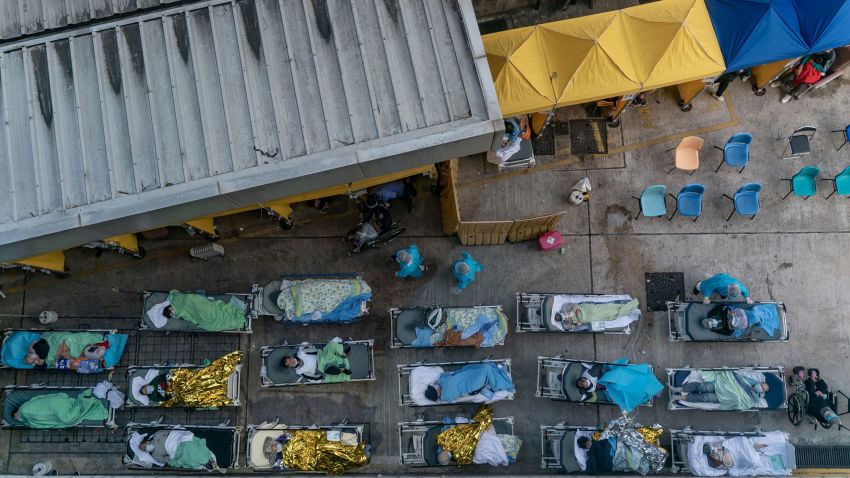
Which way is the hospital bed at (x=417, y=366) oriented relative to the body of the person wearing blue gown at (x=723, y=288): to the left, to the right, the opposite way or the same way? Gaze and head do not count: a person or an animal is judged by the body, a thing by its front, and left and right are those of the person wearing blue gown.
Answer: to the left

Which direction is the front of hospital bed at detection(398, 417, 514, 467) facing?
to the viewer's right

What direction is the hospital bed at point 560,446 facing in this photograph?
to the viewer's right

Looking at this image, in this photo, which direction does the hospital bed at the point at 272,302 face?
to the viewer's right

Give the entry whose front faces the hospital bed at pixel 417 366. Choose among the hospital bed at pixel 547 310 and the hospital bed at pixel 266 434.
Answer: the hospital bed at pixel 266 434

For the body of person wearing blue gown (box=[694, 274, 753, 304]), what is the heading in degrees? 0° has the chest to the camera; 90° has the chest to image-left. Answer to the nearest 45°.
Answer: approximately 0°

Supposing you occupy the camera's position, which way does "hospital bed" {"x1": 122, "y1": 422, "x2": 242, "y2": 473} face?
facing to the right of the viewer

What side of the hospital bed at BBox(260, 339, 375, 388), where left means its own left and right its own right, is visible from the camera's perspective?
right

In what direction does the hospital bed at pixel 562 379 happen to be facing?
to the viewer's right

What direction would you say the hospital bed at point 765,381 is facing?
to the viewer's left
